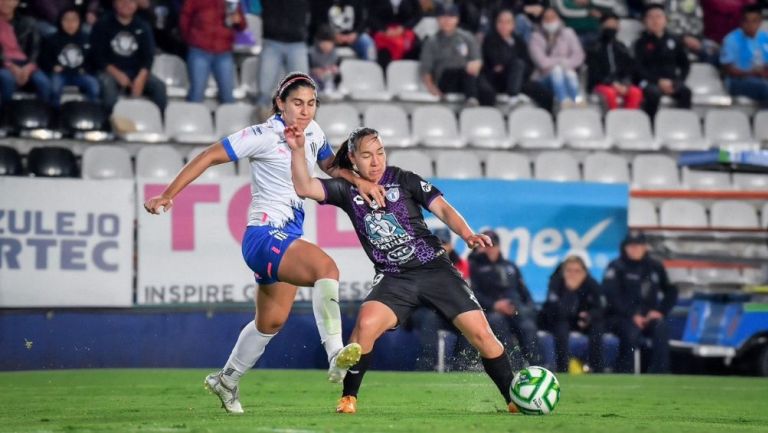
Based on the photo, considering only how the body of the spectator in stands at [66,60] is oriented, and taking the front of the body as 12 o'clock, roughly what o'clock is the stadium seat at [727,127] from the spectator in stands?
The stadium seat is roughly at 9 o'clock from the spectator in stands.

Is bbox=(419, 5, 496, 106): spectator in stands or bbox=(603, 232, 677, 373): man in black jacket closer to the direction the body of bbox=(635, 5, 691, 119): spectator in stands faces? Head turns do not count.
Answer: the man in black jacket

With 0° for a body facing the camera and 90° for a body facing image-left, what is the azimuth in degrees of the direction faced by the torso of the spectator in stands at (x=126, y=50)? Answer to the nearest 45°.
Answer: approximately 0°

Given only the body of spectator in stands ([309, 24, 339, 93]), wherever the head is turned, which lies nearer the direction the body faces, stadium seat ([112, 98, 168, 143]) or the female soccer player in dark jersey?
the female soccer player in dark jersey

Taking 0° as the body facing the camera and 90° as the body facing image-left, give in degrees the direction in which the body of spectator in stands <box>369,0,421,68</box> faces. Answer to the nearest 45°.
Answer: approximately 0°
